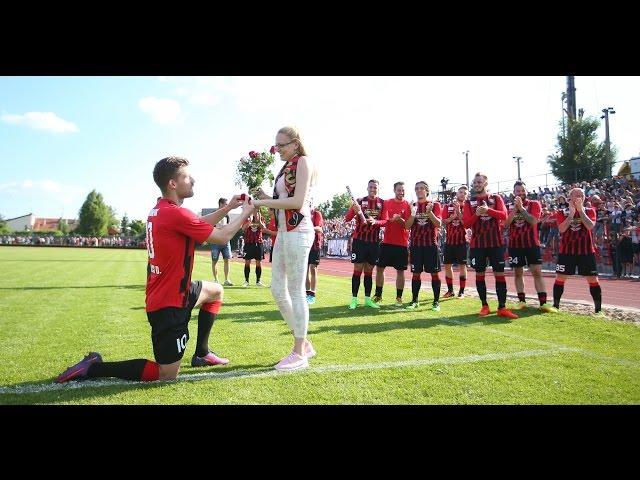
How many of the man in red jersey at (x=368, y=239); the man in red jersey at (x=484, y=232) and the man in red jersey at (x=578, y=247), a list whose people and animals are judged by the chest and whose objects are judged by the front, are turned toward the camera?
3

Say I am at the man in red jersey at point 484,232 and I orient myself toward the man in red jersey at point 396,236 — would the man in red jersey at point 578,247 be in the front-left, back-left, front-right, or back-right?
back-right

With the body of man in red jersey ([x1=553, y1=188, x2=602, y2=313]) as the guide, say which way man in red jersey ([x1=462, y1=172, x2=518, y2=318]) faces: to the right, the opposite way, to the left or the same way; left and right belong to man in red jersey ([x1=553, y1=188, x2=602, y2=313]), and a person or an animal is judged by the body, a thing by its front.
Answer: the same way

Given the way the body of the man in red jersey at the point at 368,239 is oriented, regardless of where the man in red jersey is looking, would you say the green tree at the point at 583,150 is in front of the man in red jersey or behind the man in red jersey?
behind

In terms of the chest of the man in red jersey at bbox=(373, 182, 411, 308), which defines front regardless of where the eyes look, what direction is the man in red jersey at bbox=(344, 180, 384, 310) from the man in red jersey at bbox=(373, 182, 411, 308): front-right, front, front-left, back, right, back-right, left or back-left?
right

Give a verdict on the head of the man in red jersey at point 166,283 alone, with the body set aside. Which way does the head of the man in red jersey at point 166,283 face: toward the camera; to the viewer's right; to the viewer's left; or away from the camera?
to the viewer's right

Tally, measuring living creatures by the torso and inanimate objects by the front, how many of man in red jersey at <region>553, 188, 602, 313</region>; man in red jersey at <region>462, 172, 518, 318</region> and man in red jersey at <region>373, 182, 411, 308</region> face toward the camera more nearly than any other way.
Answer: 3

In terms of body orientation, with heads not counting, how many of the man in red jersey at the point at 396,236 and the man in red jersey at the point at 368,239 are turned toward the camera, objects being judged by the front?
2

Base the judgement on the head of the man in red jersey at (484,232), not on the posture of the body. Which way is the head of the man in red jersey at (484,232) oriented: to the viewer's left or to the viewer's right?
to the viewer's left

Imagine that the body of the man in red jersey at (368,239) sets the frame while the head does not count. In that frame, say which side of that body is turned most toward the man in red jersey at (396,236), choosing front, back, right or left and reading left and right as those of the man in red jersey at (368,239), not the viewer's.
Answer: left

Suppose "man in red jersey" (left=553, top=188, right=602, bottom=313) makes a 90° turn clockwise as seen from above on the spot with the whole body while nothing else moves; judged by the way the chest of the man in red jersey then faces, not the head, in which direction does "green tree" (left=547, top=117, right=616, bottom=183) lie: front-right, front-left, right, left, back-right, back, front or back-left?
right

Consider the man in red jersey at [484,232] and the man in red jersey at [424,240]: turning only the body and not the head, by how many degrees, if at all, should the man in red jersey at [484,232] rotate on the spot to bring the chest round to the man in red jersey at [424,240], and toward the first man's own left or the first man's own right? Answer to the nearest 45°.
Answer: approximately 135° to the first man's own right

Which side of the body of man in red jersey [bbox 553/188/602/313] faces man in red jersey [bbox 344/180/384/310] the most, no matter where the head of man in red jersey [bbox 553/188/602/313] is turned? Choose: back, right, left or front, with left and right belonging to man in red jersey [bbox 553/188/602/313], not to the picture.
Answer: right

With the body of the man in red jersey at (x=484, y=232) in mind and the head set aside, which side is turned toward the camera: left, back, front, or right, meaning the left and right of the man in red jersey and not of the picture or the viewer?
front

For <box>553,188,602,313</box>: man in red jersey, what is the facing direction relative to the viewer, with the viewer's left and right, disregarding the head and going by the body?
facing the viewer

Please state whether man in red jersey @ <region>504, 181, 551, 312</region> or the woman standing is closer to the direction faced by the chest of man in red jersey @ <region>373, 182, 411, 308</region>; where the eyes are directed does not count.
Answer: the woman standing

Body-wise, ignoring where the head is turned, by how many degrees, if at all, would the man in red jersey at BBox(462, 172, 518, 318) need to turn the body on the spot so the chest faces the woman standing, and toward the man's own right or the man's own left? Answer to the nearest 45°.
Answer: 0° — they already face them

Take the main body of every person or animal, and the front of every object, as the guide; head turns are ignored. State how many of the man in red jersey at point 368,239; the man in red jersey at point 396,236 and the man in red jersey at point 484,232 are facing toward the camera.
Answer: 3
